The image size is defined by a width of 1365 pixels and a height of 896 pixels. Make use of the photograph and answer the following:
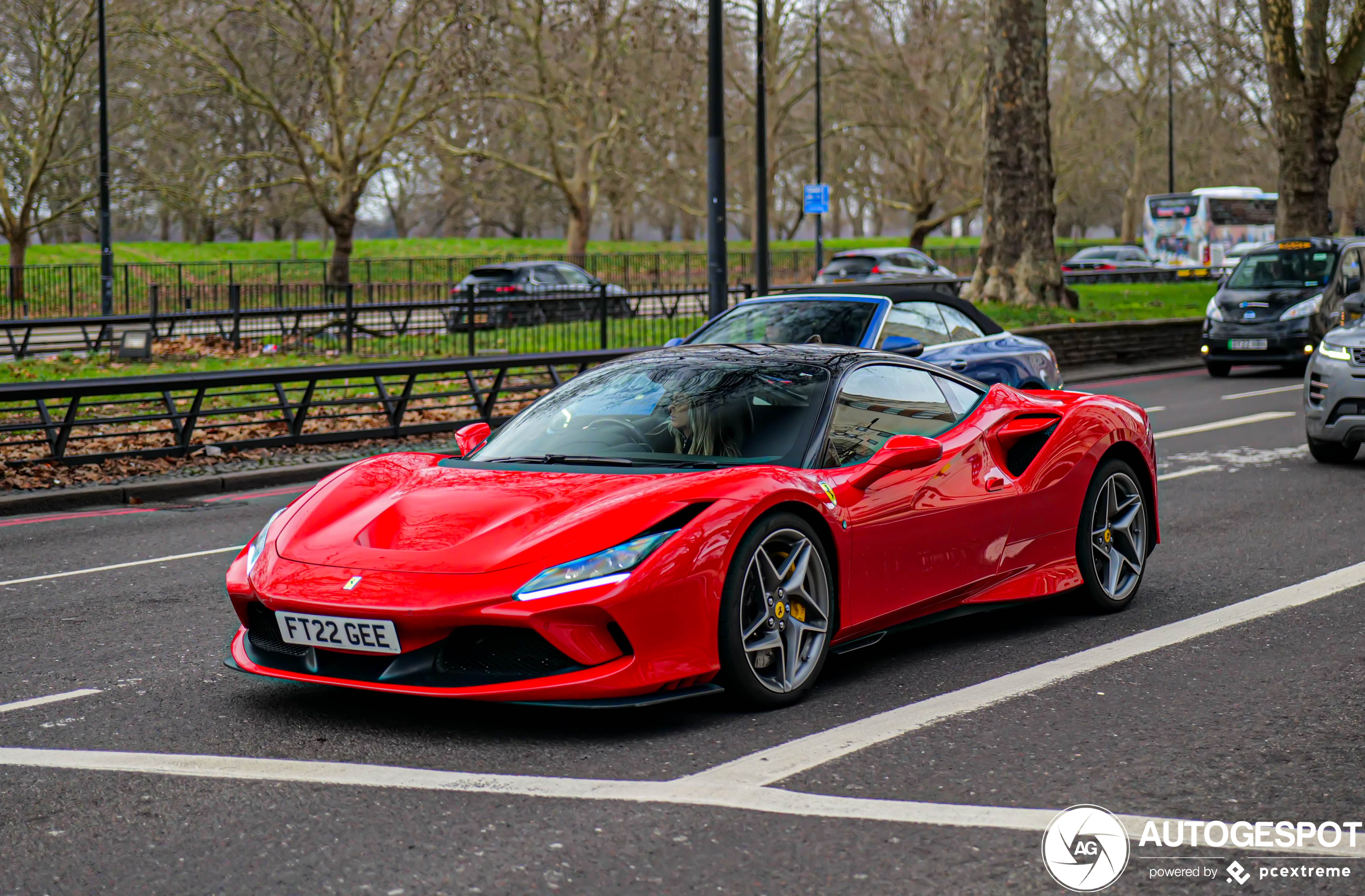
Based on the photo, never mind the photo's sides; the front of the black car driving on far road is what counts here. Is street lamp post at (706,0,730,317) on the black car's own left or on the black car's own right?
on the black car's own right

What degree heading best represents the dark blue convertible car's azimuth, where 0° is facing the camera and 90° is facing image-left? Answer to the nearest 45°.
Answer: approximately 45°

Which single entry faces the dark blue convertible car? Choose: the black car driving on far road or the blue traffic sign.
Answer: the blue traffic sign

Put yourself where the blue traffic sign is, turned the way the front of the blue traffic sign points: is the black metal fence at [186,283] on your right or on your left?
on your right

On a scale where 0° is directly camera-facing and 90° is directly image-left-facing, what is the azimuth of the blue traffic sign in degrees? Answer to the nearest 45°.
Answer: approximately 0°

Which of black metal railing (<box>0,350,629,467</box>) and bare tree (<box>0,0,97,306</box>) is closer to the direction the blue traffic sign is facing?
the black metal railing

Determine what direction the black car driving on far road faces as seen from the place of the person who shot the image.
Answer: facing away from the viewer and to the right of the viewer

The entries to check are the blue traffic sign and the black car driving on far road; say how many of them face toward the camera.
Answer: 1

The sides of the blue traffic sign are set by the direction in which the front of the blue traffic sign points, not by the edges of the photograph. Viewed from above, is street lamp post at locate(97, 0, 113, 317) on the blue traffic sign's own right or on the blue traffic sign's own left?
on the blue traffic sign's own right
